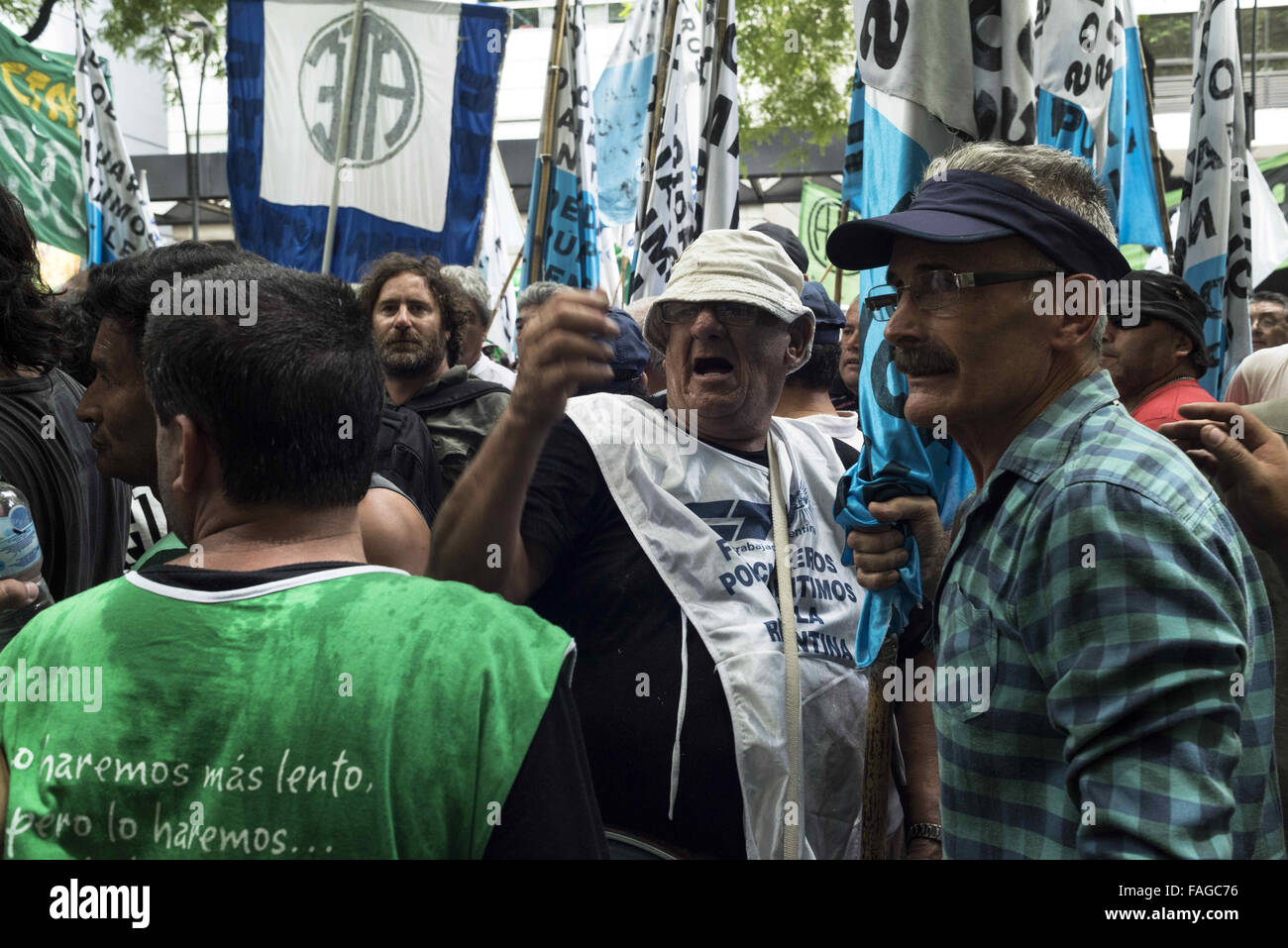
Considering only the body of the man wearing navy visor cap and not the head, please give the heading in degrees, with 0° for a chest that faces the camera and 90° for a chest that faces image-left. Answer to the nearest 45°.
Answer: approximately 90°

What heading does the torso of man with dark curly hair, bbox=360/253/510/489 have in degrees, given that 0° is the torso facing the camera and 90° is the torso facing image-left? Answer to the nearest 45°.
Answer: approximately 45°

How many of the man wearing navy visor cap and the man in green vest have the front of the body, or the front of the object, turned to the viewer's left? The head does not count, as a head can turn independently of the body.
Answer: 1

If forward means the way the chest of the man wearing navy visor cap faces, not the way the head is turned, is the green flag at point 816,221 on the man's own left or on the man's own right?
on the man's own right

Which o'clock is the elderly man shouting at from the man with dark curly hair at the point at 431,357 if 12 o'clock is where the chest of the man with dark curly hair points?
The elderly man shouting is roughly at 10 o'clock from the man with dark curly hair.

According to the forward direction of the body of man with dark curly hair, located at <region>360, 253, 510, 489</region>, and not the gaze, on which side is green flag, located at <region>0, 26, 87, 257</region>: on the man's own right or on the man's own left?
on the man's own right

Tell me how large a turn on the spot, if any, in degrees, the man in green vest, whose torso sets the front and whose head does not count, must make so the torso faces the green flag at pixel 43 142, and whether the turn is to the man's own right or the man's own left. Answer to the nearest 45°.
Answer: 0° — they already face it

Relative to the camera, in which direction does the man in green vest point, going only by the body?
away from the camera

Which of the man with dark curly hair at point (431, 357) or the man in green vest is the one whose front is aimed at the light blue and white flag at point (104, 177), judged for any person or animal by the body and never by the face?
the man in green vest

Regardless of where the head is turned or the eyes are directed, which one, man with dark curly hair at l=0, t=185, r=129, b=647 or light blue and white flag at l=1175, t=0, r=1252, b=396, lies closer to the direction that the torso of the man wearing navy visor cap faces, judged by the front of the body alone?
the man with dark curly hair

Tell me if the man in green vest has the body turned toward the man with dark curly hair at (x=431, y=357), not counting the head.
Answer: yes
